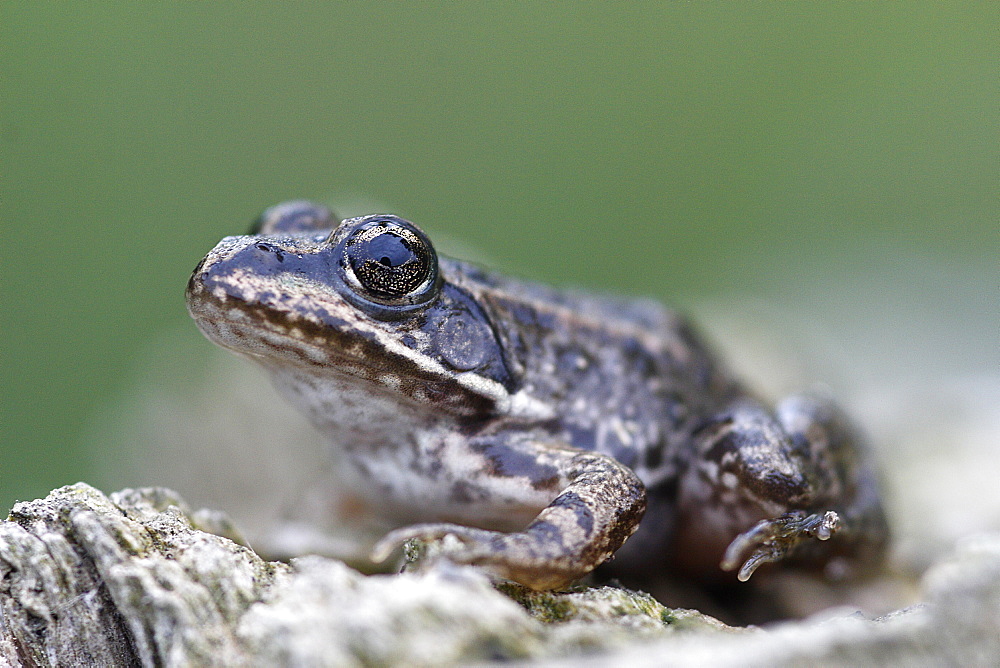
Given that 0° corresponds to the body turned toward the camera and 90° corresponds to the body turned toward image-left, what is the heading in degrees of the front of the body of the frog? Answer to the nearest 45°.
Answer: approximately 45°
